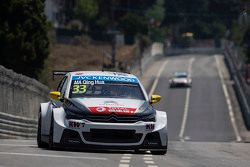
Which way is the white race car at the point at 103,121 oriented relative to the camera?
toward the camera

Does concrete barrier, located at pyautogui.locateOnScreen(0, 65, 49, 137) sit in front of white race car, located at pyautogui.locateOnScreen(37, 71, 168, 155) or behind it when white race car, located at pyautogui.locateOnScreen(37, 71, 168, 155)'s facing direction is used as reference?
behind

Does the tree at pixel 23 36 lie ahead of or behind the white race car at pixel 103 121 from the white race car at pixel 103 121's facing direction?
behind
